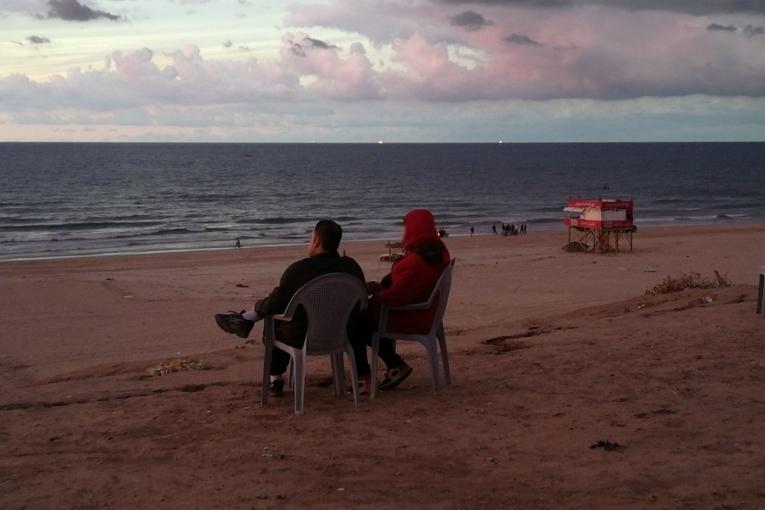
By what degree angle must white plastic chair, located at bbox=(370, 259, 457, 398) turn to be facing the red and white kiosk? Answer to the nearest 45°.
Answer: approximately 90° to its right

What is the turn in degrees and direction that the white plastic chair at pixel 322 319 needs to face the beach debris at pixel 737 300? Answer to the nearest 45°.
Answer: approximately 90° to its right

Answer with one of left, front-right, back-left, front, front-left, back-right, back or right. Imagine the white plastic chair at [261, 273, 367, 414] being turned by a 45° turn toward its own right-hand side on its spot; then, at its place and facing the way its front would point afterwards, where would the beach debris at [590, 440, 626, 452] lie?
back-right

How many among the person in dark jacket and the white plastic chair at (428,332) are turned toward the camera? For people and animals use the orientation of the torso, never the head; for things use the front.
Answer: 0

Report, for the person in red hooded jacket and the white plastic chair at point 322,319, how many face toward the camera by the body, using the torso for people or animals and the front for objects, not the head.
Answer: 0

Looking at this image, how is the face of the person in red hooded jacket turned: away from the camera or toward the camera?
away from the camera

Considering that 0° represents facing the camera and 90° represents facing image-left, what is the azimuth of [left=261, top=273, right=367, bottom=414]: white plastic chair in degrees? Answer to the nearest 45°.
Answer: approximately 135°

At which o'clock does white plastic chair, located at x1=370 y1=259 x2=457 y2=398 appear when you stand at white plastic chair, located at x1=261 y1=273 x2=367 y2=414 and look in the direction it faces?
white plastic chair, located at x1=370 y1=259 x2=457 y2=398 is roughly at 4 o'clock from white plastic chair, located at x1=261 y1=273 x2=367 y2=414.
